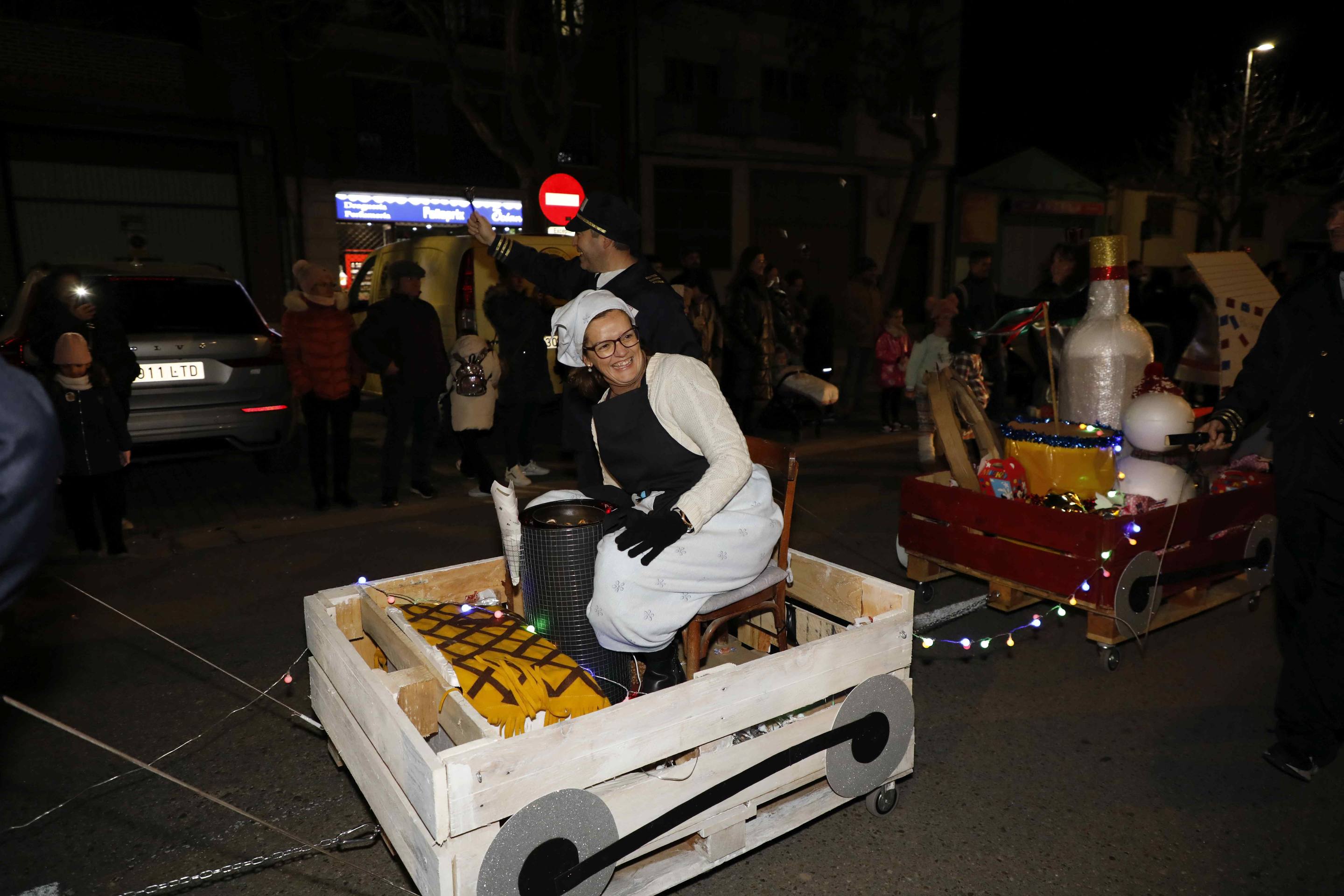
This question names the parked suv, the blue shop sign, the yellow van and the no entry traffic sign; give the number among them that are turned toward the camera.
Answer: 2

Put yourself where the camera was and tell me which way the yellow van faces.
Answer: facing away from the viewer and to the left of the viewer

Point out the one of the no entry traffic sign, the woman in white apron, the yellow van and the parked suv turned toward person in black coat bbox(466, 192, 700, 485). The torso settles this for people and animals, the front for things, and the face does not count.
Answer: the no entry traffic sign

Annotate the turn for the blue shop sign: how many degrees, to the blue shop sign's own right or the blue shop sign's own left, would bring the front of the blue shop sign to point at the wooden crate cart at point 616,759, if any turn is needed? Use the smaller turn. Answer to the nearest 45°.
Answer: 0° — it already faces it

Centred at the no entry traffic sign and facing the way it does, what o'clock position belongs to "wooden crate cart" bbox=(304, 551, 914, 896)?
The wooden crate cart is roughly at 12 o'clock from the no entry traffic sign.

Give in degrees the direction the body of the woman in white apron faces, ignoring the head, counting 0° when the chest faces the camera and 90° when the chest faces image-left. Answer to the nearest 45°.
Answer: approximately 45°

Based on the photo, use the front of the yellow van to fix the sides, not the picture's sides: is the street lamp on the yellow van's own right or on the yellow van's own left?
on the yellow van's own right

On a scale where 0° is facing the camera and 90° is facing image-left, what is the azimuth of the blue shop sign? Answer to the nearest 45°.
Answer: approximately 0°

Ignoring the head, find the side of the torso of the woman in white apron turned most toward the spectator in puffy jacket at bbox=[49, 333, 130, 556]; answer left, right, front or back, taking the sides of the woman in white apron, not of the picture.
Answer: right

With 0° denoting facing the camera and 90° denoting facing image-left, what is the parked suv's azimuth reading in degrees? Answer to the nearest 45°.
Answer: approximately 180°
